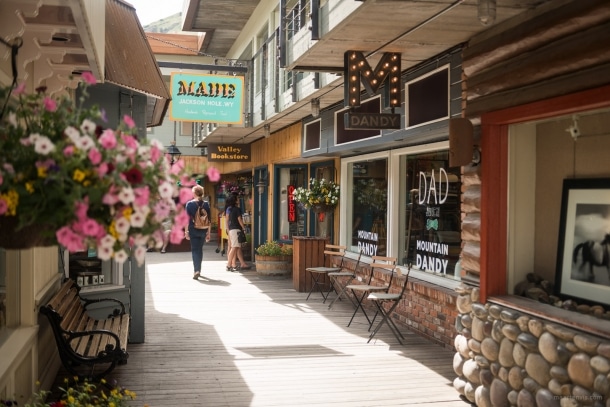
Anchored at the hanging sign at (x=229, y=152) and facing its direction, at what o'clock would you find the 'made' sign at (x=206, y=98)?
The 'made' sign is roughly at 12 o'clock from the hanging sign.

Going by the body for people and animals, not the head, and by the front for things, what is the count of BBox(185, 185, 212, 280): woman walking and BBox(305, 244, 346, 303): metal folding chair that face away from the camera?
1

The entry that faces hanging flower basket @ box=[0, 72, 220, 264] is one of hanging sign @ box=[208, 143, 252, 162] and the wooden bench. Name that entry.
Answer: the hanging sign

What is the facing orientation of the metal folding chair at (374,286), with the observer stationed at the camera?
facing the viewer and to the left of the viewer

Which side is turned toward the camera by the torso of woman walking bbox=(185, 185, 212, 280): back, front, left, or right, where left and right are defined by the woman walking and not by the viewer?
back

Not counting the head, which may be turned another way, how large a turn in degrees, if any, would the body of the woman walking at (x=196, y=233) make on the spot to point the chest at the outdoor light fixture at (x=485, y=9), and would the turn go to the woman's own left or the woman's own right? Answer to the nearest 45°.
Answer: approximately 180°

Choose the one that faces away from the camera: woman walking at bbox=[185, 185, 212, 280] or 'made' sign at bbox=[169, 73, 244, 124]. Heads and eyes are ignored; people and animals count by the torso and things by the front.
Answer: the woman walking

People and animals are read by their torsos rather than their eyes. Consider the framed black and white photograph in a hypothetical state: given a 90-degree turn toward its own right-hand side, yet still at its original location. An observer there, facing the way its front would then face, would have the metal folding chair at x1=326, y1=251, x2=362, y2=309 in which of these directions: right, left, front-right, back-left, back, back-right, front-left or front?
front

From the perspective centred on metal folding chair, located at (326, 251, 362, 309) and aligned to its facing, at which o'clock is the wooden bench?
The wooden bench is roughly at 10 o'clock from the metal folding chair.

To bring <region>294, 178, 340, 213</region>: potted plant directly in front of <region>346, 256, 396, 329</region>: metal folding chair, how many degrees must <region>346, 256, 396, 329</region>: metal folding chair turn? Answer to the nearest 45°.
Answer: approximately 135° to its right

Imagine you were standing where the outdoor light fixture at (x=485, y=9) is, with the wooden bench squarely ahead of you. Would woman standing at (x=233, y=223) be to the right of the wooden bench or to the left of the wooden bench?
right

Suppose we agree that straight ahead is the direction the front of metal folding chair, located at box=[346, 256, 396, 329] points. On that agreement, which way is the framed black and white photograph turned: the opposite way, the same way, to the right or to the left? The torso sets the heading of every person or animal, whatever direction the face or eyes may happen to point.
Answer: the same way

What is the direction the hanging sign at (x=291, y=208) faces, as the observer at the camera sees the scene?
facing the viewer

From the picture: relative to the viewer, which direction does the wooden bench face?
to the viewer's right
